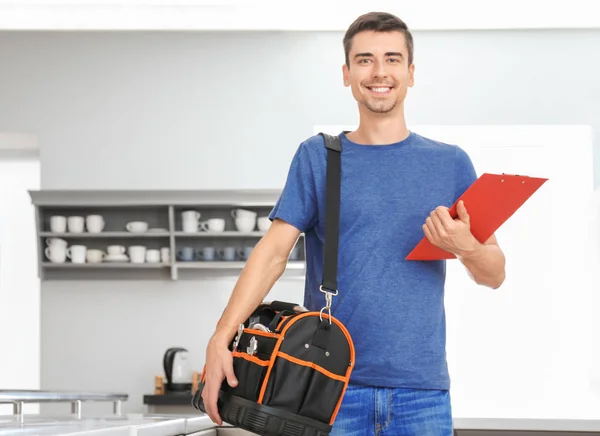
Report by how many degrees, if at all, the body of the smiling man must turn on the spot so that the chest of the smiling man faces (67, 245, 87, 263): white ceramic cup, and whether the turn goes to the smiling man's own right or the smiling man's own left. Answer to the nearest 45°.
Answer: approximately 135° to the smiling man's own right

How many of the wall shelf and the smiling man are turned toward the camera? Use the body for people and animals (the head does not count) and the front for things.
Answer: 2

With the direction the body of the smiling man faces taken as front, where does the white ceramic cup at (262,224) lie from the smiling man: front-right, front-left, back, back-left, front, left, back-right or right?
back

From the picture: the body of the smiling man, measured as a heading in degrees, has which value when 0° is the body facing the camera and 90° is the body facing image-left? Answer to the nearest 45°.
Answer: approximately 0°

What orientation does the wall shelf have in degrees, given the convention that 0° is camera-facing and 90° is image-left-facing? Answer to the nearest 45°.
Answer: approximately 0°

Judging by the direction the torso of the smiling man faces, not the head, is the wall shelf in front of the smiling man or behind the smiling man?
behind
